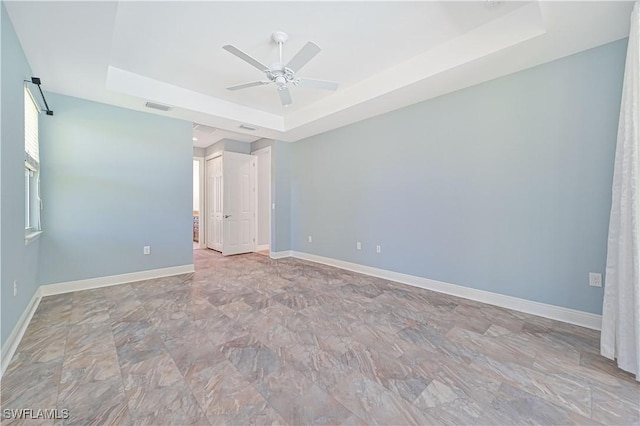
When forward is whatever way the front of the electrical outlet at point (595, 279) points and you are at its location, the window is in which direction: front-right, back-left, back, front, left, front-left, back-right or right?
front-right

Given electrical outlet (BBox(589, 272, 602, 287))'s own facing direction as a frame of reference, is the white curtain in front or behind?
in front

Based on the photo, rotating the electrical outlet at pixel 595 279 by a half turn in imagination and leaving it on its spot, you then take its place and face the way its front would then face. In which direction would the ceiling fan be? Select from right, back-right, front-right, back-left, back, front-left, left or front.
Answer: back-left

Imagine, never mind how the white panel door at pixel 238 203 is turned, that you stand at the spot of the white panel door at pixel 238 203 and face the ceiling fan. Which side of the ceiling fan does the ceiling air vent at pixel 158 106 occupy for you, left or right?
right

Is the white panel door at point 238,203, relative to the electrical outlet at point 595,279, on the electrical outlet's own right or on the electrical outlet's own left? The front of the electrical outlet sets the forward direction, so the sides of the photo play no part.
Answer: on the electrical outlet's own right

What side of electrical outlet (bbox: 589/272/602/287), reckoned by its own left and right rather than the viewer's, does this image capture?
front
